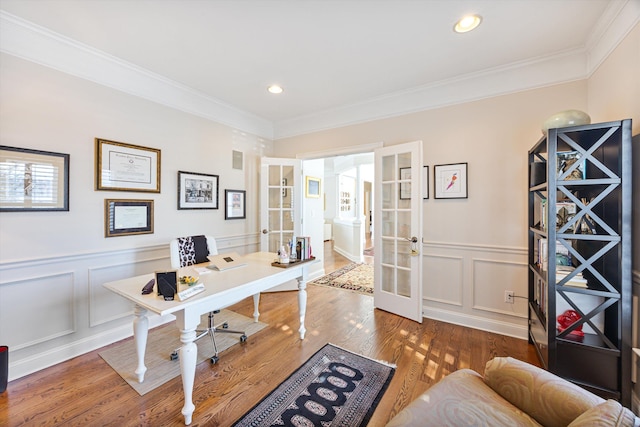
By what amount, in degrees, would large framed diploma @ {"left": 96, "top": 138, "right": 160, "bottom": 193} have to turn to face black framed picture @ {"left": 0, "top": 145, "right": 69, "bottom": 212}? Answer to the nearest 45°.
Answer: approximately 135° to its right

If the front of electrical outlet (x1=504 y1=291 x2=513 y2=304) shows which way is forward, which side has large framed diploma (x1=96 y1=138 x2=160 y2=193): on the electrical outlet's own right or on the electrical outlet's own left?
on the electrical outlet's own right

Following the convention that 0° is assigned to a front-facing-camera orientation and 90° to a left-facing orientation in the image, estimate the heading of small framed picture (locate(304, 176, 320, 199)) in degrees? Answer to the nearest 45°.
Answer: approximately 315°

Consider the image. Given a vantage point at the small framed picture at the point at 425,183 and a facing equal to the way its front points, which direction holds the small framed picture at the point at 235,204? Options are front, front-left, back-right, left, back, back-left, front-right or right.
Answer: right

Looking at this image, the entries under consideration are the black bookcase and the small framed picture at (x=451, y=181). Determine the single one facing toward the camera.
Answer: the small framed picture

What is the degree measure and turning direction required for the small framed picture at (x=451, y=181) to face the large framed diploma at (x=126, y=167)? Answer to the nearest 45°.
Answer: approximately 45° to its right

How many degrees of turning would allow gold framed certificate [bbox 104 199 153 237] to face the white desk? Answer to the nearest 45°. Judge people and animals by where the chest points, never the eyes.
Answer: approximately 45° to its right

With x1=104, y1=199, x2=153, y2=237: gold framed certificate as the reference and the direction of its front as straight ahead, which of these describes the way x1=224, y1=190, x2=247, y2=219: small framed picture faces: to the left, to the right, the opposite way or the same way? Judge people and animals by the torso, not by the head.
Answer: the same way

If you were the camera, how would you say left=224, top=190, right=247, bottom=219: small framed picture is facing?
facing the viewer and to the right of the viewer

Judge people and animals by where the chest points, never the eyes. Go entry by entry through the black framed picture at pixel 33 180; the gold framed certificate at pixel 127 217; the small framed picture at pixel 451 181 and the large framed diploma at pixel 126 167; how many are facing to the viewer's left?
0

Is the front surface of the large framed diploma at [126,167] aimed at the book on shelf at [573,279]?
yes

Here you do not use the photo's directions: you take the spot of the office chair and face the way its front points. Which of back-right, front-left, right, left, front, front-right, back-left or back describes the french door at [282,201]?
left

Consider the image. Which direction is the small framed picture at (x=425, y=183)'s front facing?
toward the camera

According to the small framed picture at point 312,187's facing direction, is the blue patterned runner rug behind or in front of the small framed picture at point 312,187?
in front

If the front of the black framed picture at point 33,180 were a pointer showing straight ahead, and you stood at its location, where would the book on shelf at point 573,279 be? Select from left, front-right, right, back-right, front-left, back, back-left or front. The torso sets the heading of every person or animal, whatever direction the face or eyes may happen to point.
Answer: front

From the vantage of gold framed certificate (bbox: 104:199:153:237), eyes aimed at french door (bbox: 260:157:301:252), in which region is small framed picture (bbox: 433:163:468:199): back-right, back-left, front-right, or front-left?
front-right

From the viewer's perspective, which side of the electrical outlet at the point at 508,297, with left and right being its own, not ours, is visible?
front

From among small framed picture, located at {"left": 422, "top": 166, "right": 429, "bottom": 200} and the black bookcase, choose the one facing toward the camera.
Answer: the small framed picture

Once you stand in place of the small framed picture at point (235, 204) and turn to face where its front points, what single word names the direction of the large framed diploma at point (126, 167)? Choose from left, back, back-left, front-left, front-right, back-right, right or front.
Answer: right

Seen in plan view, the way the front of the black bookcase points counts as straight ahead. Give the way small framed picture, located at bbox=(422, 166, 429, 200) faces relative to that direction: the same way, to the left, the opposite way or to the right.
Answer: to the left

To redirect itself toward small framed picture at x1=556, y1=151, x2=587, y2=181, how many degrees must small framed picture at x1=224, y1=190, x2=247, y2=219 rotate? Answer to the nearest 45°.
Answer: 0° — it already faces it

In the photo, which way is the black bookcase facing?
to the viewer's left

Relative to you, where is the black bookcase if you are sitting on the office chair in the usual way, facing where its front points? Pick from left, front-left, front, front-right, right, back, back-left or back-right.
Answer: front
